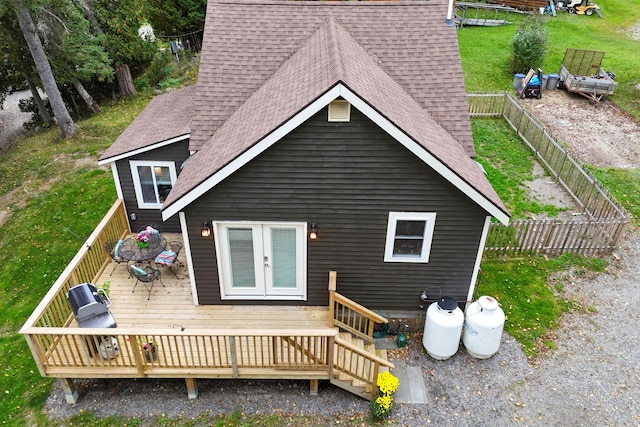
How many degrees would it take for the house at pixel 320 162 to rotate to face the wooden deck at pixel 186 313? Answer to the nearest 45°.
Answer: approximately 45° to its right

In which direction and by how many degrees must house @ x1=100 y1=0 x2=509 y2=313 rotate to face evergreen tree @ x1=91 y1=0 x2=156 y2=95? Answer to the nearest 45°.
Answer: approximately 135° to its right

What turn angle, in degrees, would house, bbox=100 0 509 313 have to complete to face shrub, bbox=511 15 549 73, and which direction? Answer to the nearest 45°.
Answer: approximately 135° to its left

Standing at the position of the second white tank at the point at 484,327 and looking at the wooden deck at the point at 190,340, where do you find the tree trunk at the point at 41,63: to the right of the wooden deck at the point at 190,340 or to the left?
right

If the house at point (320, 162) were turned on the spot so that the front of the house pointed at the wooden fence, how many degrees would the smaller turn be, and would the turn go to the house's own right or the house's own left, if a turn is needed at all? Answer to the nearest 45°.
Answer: approximately 90° to the house's own left

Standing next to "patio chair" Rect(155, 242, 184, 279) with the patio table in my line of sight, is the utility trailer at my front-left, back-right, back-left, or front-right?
back-right

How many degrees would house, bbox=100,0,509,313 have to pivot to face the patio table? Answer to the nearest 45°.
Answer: approximately 90° to its right

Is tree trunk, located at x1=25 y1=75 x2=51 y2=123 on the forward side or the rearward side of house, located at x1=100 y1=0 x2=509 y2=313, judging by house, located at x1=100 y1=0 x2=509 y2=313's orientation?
on the rearward side

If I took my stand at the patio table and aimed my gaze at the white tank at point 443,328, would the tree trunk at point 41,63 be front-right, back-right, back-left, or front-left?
back-left

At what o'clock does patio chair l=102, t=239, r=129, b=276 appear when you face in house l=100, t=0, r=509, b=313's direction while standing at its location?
The patio chair is roughly at 3 o'clock from the house.

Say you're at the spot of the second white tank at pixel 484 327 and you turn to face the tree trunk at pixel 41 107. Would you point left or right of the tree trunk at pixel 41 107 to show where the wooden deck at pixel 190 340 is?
left

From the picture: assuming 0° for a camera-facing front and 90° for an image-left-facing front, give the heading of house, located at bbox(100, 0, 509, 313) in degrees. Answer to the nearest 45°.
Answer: approximately 0°

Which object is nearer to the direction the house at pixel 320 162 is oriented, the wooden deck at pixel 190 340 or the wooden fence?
the wooden deck
